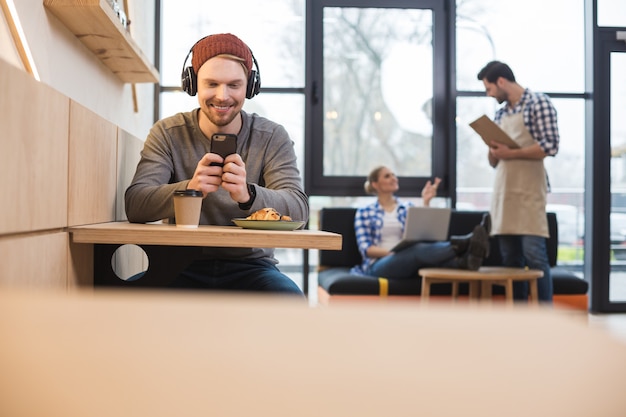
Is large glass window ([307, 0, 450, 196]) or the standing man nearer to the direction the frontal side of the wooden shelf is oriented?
the standing man

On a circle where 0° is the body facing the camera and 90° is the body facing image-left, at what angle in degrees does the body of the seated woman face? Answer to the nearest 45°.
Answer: approximately 315°

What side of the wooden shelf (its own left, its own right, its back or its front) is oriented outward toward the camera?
right

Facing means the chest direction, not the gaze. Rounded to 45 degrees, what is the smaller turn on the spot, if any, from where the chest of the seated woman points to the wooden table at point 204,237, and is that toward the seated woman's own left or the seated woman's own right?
approximately 45° to the seated woman's own right

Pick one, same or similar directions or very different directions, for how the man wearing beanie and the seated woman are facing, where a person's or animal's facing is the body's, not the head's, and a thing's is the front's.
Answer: same or similar directions

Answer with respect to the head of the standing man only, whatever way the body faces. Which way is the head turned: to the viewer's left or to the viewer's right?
to the viewer's left

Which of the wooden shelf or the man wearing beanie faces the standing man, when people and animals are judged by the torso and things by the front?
the wooden shelf

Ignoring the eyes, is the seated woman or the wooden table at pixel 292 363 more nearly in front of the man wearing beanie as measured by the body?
the wooden table

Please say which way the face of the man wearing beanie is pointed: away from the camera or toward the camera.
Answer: toward the camera

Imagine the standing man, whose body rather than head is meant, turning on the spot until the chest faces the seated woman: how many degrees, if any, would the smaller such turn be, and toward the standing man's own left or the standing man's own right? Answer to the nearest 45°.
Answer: approximately 45° to the standing man's own right

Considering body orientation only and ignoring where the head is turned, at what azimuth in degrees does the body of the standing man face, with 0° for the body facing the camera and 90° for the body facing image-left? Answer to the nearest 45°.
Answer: approximately 45°

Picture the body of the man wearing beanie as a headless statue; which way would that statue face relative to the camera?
toward the camera

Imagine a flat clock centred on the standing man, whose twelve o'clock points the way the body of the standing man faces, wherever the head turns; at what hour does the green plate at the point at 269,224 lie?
The green plate is roughly at 11 o'clock from the standing man.

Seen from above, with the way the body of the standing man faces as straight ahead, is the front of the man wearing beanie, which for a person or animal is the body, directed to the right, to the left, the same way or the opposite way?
to the left

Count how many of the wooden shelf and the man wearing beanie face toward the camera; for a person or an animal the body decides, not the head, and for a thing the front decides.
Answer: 1
